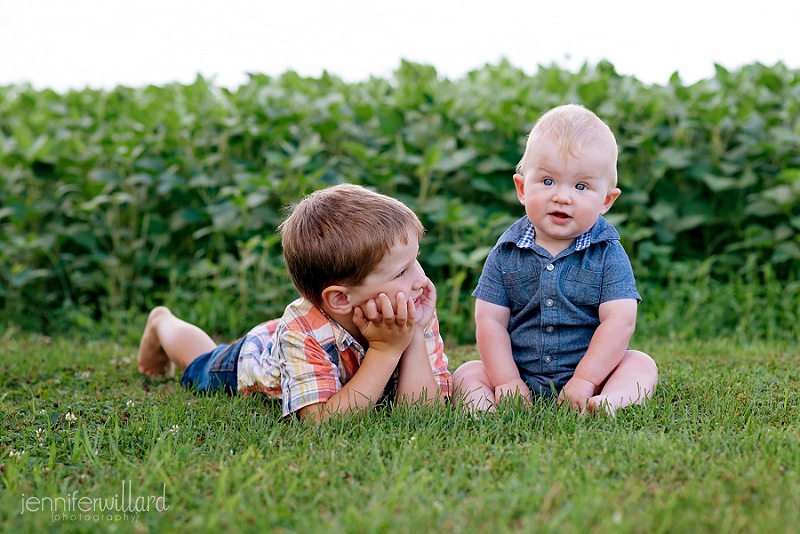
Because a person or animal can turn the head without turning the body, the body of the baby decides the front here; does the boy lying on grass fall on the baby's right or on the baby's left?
on the baby's right

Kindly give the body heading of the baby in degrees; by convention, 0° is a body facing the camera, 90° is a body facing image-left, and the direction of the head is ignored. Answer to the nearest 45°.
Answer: approximately 0°
